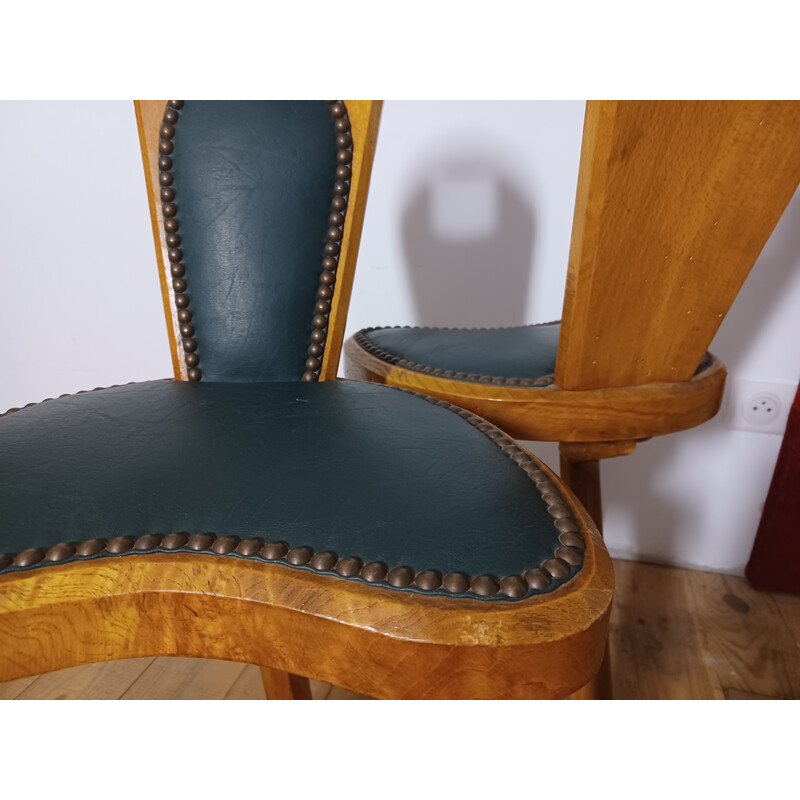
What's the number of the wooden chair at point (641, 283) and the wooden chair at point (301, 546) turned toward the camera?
1

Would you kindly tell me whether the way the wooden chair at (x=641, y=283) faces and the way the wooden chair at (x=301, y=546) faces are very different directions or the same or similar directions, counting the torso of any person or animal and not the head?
very different directions

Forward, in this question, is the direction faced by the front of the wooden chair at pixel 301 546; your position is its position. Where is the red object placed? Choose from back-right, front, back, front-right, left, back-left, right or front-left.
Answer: back-left

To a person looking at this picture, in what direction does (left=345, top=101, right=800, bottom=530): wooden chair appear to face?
facing away from the viewer and to the left of the viewer

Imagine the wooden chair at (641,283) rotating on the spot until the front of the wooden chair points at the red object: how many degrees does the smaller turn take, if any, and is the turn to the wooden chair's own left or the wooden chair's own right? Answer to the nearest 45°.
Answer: approximately 90° to the wooden chair's own right

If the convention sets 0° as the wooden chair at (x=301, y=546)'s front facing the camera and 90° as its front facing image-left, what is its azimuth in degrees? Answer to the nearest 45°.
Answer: approximately 0°
